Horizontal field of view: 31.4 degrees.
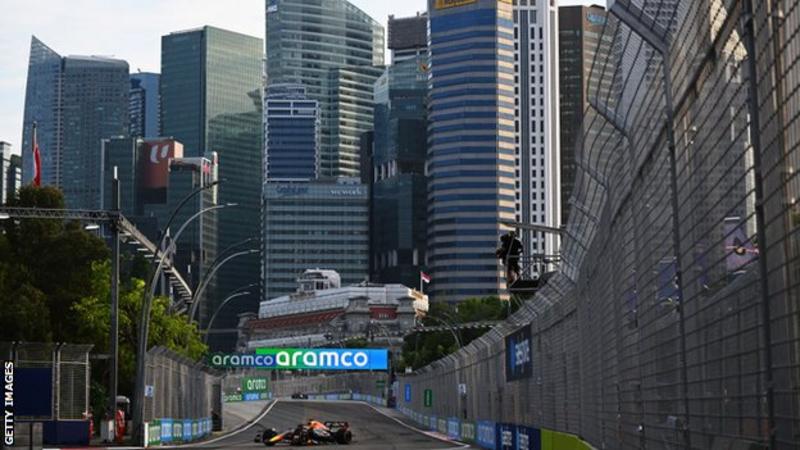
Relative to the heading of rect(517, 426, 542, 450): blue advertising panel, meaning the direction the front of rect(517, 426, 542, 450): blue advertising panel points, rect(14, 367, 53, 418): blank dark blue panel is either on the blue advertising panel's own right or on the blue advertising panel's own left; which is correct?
on the blue advertising panel's own right

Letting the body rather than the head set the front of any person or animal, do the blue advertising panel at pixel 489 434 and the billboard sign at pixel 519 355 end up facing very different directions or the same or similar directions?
same or similar directions

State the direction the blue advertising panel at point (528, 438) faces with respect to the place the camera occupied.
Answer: facing the viewer and to the left of the viewer

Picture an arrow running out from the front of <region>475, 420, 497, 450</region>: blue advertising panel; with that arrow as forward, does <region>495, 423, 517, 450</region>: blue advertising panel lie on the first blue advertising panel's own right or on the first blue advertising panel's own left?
on the first blue advertising panel's own left

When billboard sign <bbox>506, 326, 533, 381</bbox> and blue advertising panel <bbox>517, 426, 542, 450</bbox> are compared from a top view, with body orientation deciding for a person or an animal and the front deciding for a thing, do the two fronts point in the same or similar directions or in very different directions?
same or similar directions

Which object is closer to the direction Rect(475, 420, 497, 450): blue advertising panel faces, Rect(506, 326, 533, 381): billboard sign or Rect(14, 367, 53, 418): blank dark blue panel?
the blank dark blue panel

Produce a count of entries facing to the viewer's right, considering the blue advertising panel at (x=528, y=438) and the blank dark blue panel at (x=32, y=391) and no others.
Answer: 0

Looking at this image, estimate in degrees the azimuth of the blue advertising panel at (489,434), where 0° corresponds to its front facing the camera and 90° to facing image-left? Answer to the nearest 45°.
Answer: approximately 45°

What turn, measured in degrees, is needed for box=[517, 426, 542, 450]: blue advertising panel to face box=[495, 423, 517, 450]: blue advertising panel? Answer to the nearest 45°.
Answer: approximately 135° to its right

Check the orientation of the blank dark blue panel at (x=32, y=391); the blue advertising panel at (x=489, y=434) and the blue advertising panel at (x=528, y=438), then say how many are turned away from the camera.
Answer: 0

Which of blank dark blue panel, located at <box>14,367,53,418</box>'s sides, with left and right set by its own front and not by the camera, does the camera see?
front

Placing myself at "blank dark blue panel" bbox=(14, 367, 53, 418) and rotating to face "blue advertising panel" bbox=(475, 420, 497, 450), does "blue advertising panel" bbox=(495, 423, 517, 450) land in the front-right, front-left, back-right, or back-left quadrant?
front-right

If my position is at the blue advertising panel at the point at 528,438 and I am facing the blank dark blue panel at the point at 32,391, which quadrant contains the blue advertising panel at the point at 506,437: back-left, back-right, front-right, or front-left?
front-right
